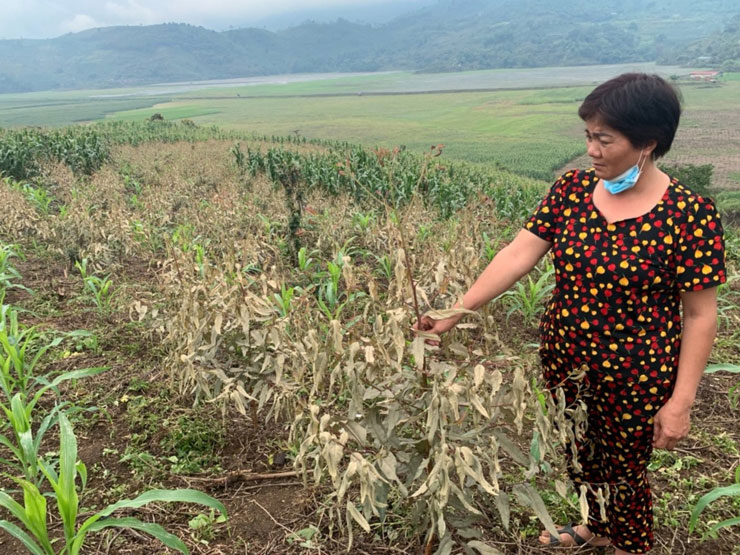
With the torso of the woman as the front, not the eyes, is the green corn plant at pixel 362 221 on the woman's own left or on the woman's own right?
on the woman's own right

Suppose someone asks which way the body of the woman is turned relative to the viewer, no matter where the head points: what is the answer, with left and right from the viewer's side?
facing the viewer and to the left of the viewer

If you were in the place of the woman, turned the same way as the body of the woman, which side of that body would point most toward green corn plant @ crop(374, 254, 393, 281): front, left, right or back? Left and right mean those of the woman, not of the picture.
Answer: right

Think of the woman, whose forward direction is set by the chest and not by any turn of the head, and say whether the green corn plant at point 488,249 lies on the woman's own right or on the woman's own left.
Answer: on the woman's own right

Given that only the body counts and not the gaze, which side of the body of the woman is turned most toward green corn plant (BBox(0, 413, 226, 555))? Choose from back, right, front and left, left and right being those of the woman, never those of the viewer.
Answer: front

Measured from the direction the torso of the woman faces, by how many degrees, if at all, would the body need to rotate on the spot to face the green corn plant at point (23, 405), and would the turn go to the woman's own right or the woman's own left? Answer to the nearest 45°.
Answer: approximately 45° to the woman's own right

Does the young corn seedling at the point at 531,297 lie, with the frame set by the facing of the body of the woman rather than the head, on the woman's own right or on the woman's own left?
on the woman's own right

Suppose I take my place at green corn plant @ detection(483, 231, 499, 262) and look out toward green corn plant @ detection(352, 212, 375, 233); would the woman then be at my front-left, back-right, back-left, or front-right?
back-left
